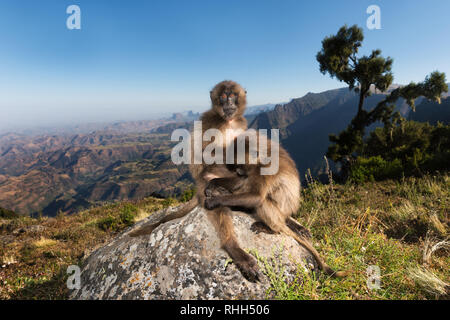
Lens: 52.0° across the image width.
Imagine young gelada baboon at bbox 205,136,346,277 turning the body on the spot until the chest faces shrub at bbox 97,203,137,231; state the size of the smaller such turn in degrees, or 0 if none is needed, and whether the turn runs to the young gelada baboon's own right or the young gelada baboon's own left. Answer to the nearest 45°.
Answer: approximately 45° to the young gelada baboon's own right
